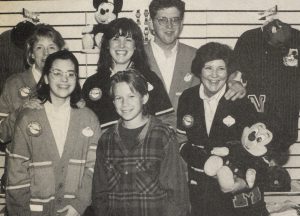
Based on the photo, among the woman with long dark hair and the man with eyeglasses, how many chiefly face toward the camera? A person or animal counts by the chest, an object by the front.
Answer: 2

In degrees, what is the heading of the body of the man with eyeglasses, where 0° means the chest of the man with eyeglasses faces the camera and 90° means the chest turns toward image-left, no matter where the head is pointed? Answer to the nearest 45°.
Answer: approximately 0°

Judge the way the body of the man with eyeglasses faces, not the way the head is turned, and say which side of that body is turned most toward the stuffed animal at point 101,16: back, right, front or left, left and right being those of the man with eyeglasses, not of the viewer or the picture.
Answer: right

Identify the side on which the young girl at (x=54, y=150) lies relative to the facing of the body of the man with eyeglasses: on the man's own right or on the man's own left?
on the man's own right

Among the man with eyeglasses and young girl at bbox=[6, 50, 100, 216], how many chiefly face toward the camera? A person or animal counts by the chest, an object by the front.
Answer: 2
